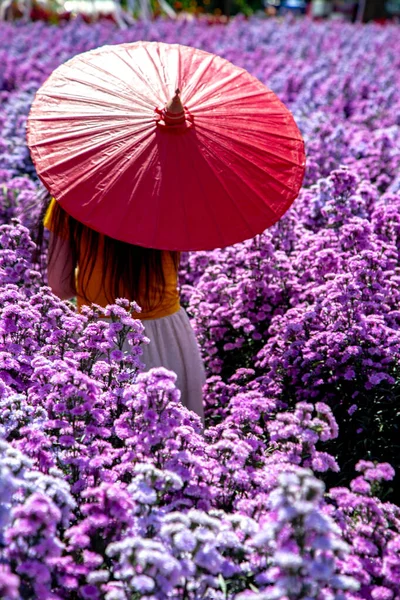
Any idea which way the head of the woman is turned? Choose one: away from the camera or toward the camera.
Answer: away from the camera

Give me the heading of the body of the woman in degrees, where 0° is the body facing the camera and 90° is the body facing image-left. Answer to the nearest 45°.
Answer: approximately 180°
